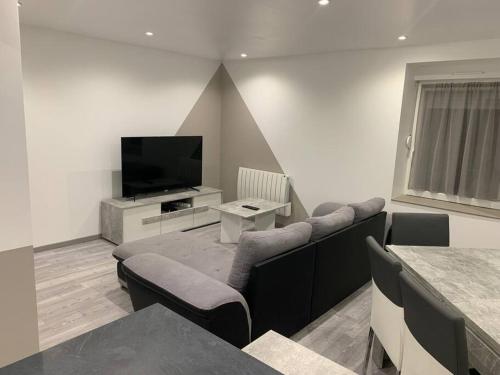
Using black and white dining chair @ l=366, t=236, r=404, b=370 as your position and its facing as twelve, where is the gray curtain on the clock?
The gray curtain is roughly at 11 o'clock from the black and white dining chair.

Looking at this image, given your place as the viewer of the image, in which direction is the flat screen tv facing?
facing the viewer and to the right of the viewer

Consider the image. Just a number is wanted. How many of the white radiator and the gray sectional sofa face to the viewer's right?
0

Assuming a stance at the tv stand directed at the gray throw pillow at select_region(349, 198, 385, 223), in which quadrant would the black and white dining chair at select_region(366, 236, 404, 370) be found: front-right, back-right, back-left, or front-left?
front-right

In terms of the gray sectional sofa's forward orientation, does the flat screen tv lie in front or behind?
in front

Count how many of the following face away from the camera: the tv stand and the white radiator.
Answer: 0

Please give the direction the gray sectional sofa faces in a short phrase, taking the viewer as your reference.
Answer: facing away from the viewer and to the left of the viewer

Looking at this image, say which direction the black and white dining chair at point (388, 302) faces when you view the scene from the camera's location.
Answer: facing away from the viewer and to the right of the viewer

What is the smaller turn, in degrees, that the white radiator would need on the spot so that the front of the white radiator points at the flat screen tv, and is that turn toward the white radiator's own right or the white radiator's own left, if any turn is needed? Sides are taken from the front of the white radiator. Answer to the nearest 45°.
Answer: approximately 45° to the white radiator's own right

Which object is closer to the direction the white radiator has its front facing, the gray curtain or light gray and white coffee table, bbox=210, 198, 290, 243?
the light gray and white coffee table

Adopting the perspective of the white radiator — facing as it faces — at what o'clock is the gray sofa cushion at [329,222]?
The gray sofa cushion is roughly at 10 o'clock from the white radiator.

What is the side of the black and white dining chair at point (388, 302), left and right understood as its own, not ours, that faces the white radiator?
left

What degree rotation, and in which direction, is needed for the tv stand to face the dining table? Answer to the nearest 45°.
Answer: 0° — it already faces it

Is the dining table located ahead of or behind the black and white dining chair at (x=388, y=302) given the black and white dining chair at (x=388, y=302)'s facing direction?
ahead
